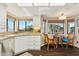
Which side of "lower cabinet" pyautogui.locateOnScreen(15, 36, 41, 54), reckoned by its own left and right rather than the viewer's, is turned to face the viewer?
front

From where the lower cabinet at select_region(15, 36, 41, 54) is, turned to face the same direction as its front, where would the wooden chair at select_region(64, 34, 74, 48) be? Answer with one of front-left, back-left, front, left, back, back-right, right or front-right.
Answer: left

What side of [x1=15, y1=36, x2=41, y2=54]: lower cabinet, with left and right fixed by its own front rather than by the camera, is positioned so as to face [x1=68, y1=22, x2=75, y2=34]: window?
left
